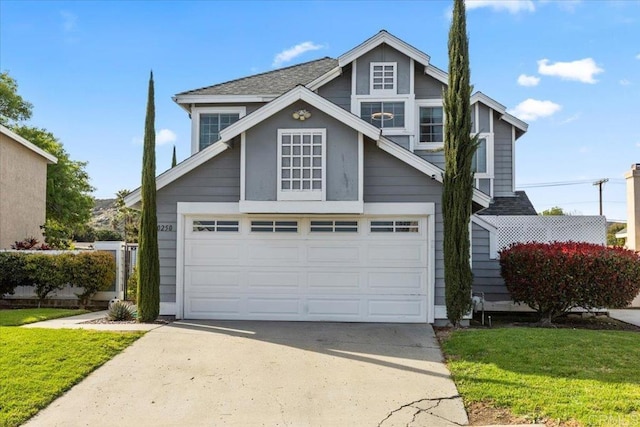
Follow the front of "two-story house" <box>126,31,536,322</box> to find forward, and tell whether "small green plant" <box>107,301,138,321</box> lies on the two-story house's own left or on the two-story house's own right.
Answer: on the two-story house's own right

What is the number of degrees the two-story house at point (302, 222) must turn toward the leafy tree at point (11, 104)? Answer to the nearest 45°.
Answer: approximately 135° to its right

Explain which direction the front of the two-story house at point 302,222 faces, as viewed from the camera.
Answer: facing the viewer

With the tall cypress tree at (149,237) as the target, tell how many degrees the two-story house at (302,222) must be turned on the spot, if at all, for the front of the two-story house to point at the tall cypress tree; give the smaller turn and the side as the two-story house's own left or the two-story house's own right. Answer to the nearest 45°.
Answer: approximately 90° to the two-story house's own right

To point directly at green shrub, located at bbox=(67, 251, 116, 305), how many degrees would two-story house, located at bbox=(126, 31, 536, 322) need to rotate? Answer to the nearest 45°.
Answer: approximately 135° to its right

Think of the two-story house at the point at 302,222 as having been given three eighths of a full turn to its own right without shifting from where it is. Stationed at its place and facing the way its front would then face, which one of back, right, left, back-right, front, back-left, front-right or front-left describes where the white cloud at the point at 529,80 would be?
right
